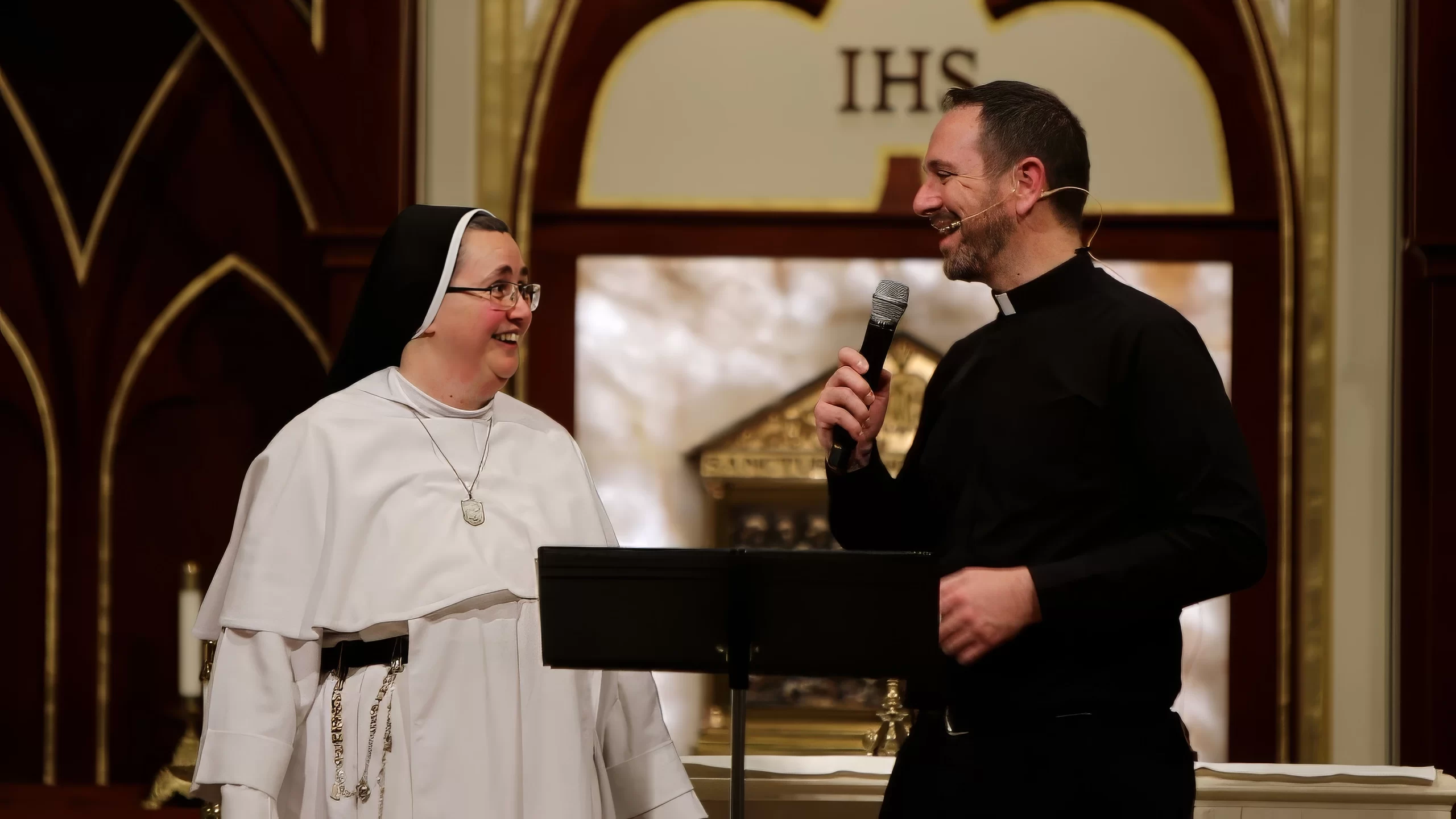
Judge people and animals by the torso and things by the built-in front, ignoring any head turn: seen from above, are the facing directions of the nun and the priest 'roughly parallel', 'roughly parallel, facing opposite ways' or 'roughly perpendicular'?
roughly perpendicular

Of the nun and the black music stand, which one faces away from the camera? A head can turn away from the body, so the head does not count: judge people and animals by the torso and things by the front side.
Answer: the black music stand

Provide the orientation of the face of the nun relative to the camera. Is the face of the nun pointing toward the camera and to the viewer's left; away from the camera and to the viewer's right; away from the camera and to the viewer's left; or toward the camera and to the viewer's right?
toward the camera and to the viewer's right

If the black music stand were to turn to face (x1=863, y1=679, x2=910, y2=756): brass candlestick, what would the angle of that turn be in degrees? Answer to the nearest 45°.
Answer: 0° — it already faces it

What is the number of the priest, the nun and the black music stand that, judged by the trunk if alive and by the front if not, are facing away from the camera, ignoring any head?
1

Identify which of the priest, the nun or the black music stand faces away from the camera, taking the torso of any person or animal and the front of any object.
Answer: the black music stand

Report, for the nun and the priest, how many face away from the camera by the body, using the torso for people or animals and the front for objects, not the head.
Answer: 0

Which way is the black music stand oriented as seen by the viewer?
away from the camera

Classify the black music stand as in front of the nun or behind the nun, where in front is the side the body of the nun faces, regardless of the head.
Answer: in front

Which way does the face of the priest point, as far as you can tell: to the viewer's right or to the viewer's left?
to the viewer's left

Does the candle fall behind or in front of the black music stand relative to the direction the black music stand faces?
in front

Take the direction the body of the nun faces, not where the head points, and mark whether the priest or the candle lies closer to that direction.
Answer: the priest
